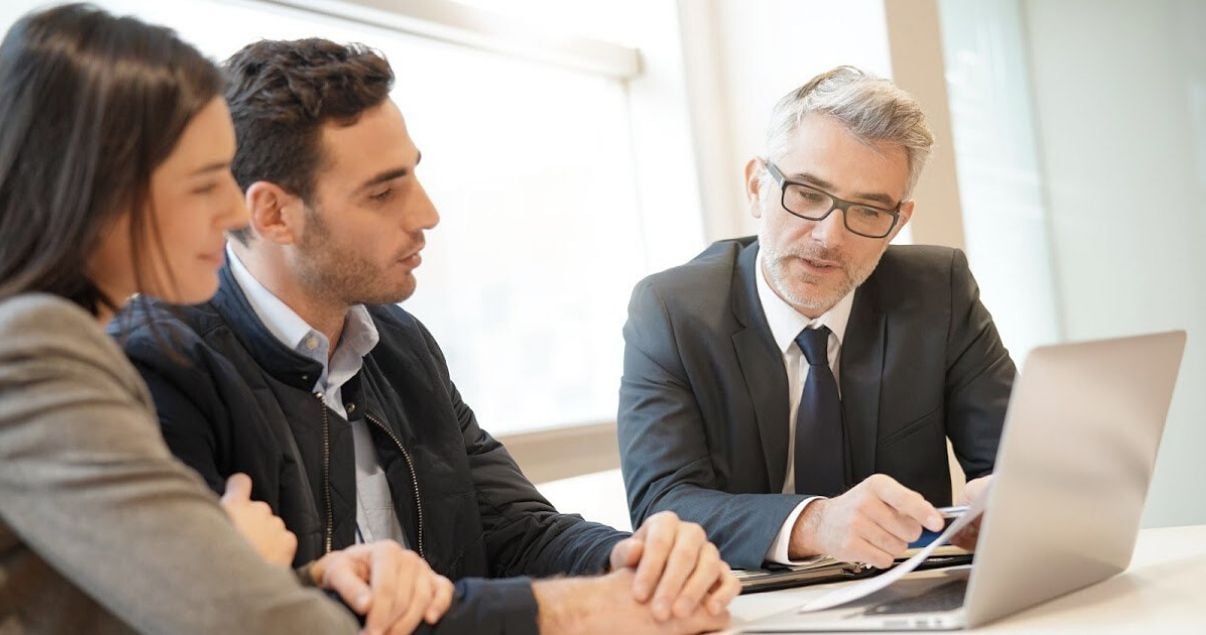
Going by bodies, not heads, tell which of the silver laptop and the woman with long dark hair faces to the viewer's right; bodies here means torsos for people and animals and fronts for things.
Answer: the woman with long dark hair

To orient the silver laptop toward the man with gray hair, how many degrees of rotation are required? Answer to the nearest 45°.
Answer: approximately 45° to its right

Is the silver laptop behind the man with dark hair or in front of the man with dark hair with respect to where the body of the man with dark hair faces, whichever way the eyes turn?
in front

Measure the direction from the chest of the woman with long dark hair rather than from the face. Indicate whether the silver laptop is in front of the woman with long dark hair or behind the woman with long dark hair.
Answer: in front

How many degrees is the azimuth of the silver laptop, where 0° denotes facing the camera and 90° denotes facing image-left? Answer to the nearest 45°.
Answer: approximately 135°

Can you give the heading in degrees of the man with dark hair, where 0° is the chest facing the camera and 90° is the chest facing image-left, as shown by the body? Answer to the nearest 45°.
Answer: approximately 315°

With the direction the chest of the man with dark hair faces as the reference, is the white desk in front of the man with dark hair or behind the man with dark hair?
in front

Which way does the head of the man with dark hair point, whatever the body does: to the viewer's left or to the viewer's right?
to the viewer's right

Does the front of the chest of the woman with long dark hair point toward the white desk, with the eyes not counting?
yes

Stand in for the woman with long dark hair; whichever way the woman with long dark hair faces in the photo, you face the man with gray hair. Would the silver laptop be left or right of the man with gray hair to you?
right

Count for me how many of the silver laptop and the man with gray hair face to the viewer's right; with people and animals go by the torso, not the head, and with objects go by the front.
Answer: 0

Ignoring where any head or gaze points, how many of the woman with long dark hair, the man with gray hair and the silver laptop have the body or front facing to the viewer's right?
1

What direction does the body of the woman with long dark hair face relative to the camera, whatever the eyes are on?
to the viewer's right
